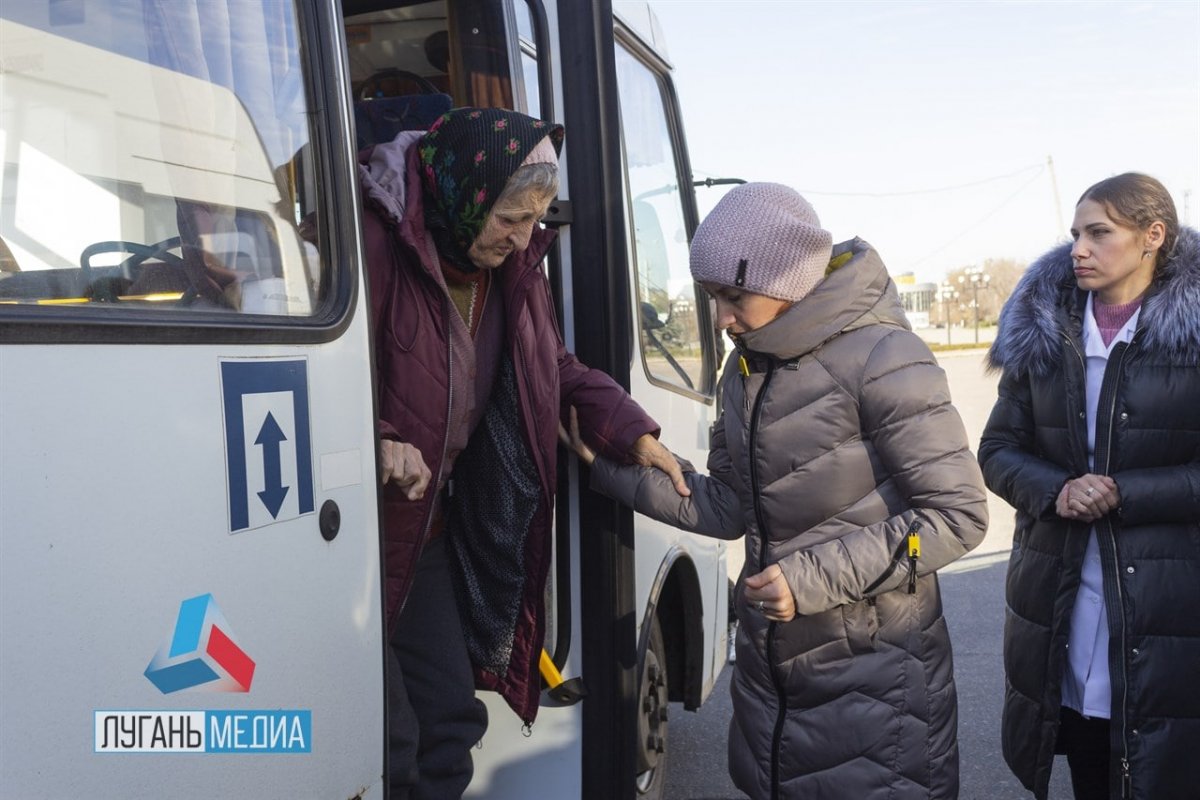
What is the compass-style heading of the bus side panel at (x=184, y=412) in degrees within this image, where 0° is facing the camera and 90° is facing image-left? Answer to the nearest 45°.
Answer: approximately 0°

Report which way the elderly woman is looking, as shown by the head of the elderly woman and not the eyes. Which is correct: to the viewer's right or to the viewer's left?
to the viewer's right

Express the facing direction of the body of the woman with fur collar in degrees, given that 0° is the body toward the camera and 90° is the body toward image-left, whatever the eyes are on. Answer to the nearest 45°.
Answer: approximately 45°

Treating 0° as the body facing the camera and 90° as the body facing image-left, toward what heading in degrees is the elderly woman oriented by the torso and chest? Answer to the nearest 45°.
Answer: approximately 315°

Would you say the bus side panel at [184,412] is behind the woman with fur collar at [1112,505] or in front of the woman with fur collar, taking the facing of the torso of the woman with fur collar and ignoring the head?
in front

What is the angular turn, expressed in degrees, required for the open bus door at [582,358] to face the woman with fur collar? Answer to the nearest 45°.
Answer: approximately 45° to its left

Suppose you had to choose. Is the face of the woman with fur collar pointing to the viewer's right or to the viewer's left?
to the viewer's left
